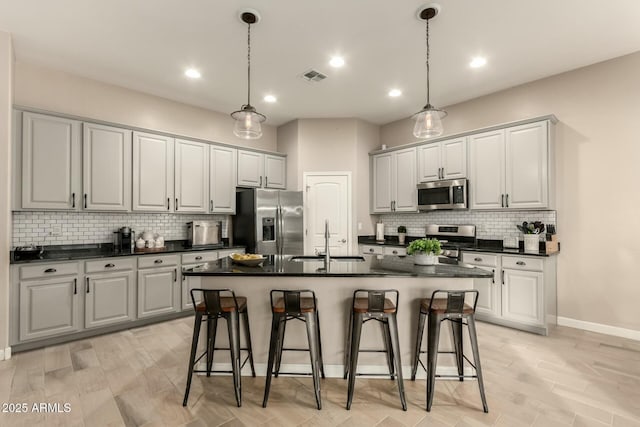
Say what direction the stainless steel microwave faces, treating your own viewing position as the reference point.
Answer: facing the viewer and to the left of the viewer

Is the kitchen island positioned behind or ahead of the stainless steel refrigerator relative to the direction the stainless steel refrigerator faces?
ahead

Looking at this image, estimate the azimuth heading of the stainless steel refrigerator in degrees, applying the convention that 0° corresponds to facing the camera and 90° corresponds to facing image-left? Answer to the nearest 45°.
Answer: approximately 315°

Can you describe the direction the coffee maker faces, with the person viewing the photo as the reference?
facing the viewer

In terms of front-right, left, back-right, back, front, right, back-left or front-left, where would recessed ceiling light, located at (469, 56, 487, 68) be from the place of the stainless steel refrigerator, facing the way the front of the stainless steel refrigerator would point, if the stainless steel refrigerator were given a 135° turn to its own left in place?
back-right

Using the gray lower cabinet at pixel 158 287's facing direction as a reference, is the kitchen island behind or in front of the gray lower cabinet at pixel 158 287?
in front

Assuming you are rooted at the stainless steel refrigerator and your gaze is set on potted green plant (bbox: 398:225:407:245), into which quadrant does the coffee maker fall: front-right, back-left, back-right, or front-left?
back-right

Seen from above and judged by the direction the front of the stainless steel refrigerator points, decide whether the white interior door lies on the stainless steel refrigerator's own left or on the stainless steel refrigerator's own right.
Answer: on the stainless steel refrigerator's own left

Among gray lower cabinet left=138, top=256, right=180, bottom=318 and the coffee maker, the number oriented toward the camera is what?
2

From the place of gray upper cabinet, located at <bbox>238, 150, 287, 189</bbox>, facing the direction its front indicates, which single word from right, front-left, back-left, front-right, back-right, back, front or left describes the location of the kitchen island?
front-right

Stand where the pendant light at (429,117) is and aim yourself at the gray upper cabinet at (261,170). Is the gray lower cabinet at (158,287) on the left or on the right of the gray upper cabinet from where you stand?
left

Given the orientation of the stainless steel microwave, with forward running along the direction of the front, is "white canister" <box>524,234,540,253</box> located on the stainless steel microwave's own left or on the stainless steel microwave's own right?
on the stainless steel microwave's own left

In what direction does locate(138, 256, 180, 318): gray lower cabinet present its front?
toward the camera
